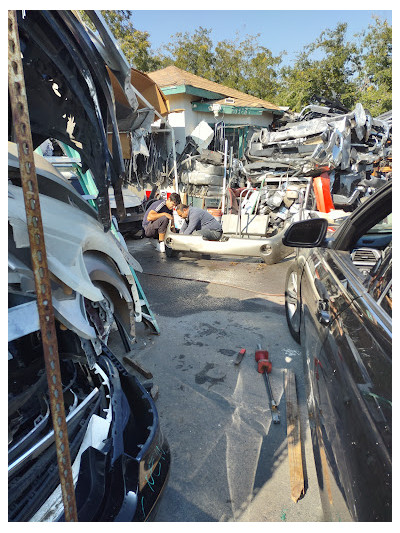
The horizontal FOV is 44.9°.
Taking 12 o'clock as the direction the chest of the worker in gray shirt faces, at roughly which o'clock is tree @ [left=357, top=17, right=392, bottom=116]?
The tree is roughly at 4 o'clock from the worker in gray shirt.

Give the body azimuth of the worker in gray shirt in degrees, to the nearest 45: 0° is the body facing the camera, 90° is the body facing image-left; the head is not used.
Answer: approximately 90°

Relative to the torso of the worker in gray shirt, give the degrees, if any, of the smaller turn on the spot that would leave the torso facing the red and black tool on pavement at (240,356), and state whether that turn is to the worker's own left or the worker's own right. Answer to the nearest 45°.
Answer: approximately 90° to the worker's own left

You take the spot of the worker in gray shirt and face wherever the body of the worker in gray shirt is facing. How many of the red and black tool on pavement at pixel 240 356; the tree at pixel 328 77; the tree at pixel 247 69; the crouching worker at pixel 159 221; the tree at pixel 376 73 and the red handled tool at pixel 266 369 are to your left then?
2

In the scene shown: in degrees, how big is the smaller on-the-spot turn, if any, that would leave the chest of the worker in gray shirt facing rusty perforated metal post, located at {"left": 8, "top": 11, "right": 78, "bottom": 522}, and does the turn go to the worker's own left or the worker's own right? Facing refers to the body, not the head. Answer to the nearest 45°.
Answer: approximately 90° to the worker's own left

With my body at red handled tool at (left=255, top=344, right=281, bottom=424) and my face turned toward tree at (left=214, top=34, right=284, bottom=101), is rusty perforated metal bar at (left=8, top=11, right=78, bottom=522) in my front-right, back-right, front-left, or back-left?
back-left

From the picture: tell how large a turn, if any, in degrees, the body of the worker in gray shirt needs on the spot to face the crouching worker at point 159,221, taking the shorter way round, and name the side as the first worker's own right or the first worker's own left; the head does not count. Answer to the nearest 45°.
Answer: approximately 45° to the first worker's own right

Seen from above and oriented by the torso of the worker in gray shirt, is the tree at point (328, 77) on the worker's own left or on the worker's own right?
on the worker's own right

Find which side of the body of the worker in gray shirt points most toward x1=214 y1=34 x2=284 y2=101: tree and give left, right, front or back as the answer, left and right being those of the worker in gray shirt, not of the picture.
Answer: right

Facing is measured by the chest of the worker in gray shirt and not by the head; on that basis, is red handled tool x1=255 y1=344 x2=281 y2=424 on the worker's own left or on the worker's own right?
on the worker's own left

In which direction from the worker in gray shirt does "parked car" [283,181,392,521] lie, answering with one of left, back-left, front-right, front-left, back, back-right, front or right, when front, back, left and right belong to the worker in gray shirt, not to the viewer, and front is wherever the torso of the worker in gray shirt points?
left
